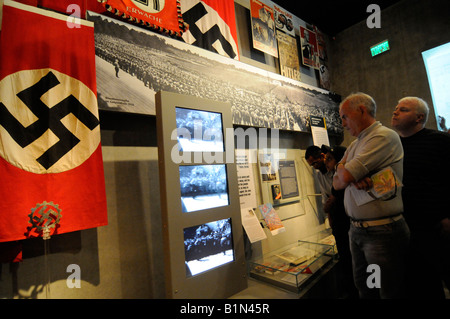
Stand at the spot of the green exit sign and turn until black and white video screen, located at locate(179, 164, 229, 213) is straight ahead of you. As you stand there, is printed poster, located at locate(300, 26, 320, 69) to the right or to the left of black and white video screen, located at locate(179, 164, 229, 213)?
right

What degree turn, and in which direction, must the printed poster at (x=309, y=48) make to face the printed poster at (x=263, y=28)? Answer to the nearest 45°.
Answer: approximately 90° to its right

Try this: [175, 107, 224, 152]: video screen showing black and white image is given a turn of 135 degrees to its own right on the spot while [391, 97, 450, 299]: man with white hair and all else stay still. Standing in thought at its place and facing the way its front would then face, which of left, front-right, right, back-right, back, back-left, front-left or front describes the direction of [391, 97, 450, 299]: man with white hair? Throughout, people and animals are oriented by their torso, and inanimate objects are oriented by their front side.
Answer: back

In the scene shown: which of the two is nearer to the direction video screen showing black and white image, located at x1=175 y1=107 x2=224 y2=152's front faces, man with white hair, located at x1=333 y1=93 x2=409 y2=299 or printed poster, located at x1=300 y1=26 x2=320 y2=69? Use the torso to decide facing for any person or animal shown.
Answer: the man with white hair

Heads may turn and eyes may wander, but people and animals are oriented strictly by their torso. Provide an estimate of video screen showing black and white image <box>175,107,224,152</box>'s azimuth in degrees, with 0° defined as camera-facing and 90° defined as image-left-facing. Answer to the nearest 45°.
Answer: approximately 315°

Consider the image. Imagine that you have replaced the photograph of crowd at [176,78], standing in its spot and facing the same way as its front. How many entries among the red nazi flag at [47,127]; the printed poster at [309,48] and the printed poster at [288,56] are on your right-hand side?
1

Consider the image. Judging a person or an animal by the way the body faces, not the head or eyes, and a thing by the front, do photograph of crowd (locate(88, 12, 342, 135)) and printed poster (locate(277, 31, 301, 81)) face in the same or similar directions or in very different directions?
same or similar directions

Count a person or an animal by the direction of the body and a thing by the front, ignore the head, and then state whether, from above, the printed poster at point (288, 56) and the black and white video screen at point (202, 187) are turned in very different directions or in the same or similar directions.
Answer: same or similar directions

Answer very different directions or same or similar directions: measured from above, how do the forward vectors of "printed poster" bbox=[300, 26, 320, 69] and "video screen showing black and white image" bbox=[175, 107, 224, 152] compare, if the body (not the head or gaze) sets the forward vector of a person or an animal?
same or similar directions

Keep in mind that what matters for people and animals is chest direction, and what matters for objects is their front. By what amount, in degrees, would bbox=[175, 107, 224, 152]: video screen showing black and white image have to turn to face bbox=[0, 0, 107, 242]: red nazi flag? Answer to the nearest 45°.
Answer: approximately 135° to its right

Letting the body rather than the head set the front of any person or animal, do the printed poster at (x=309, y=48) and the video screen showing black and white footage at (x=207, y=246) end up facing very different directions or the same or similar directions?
same or similar directions

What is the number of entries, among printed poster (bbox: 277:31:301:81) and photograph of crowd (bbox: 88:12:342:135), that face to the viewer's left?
0

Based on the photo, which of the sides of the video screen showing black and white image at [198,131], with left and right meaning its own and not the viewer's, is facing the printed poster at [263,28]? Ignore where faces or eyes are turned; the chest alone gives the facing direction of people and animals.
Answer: left

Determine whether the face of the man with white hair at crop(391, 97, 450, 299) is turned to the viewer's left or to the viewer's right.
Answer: to the viewer's left

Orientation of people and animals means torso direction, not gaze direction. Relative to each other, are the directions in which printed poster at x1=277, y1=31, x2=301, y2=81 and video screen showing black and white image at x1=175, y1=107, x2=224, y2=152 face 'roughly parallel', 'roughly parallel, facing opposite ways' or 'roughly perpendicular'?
roughly parallel

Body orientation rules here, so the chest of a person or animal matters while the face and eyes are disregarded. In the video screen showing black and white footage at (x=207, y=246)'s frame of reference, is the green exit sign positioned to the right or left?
on its left

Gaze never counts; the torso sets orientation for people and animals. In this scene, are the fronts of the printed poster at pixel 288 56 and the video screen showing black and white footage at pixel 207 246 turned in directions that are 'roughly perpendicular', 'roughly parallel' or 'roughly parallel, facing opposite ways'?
roughly parallel

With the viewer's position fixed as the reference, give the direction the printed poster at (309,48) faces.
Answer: facing the viewer and to the right of the viewer
